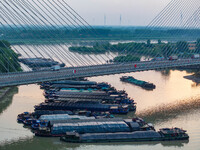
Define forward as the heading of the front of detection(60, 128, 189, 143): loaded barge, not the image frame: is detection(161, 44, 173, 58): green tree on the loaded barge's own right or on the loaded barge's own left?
on the loaded barge's own right

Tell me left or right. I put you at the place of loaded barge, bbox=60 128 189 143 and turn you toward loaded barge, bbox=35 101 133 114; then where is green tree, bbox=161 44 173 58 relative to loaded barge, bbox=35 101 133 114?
right

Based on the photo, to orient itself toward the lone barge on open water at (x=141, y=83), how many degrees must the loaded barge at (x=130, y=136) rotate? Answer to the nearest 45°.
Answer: approximately 90° to its right

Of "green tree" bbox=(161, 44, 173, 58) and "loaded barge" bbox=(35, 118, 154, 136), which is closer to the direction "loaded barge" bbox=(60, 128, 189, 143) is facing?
the loaded barge

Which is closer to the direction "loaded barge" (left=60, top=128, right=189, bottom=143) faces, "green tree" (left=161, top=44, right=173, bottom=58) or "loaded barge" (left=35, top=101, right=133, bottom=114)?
the loaded barge

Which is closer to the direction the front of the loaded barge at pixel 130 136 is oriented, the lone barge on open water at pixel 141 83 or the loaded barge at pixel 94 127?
the loaded barge

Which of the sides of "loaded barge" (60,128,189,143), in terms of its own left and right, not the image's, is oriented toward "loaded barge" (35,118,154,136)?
front

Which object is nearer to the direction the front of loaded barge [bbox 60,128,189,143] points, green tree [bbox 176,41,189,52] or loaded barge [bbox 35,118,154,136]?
the loaded barge

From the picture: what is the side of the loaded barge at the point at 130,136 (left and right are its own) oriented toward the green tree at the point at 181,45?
right

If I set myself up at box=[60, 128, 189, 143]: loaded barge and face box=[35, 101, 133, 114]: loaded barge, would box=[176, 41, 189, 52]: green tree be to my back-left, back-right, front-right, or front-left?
front-right

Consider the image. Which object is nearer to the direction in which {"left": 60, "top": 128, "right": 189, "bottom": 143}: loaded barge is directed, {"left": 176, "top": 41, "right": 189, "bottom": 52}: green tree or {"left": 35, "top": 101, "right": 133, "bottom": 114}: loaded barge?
the loaded barge

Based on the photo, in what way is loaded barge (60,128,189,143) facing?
to the viewer's left

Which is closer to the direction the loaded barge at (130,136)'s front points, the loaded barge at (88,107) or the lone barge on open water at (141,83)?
the loaded barge

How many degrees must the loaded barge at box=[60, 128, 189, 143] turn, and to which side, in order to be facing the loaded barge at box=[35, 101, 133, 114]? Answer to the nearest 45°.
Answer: approximately 45° to its right
